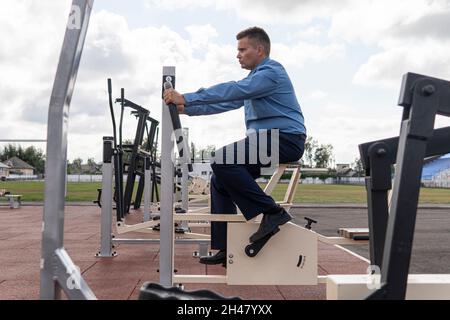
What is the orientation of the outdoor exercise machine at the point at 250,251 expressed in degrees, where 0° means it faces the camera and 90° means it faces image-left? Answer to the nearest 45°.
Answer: approximately 90°

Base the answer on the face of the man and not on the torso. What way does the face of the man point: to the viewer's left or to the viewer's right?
to the viewer's left

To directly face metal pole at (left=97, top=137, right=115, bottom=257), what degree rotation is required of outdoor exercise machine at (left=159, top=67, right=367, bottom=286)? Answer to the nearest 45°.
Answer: approximately 45° to its right

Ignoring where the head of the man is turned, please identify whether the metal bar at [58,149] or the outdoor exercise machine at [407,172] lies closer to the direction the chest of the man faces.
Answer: the metal bar

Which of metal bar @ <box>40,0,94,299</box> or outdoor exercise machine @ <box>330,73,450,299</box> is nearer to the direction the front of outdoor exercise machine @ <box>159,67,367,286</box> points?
the metal bar

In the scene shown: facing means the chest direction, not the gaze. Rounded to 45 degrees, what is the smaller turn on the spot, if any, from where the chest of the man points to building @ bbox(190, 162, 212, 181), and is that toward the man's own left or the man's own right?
approximately 90° to the man's own right

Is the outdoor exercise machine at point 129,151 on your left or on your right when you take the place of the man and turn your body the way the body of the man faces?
on your right

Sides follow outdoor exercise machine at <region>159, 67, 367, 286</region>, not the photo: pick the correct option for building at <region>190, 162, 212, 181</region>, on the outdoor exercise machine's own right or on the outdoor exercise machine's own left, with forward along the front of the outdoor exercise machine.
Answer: on the outdoor exercise machine's own right

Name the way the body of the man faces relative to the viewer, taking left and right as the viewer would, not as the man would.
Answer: facing to the left of the viewer

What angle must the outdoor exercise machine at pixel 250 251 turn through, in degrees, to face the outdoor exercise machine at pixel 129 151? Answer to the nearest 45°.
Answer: approximately 45° to its right

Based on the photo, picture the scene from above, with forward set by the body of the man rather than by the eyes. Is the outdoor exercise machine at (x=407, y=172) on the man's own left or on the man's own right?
on the man's own left
